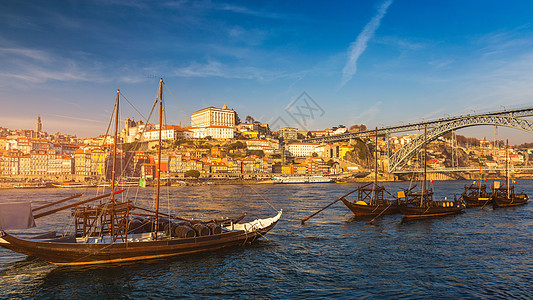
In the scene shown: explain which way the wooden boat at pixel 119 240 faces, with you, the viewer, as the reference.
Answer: facing to the right of the viewer

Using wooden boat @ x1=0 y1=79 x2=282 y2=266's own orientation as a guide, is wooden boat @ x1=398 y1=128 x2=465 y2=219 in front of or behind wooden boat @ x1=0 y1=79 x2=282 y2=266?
in front
